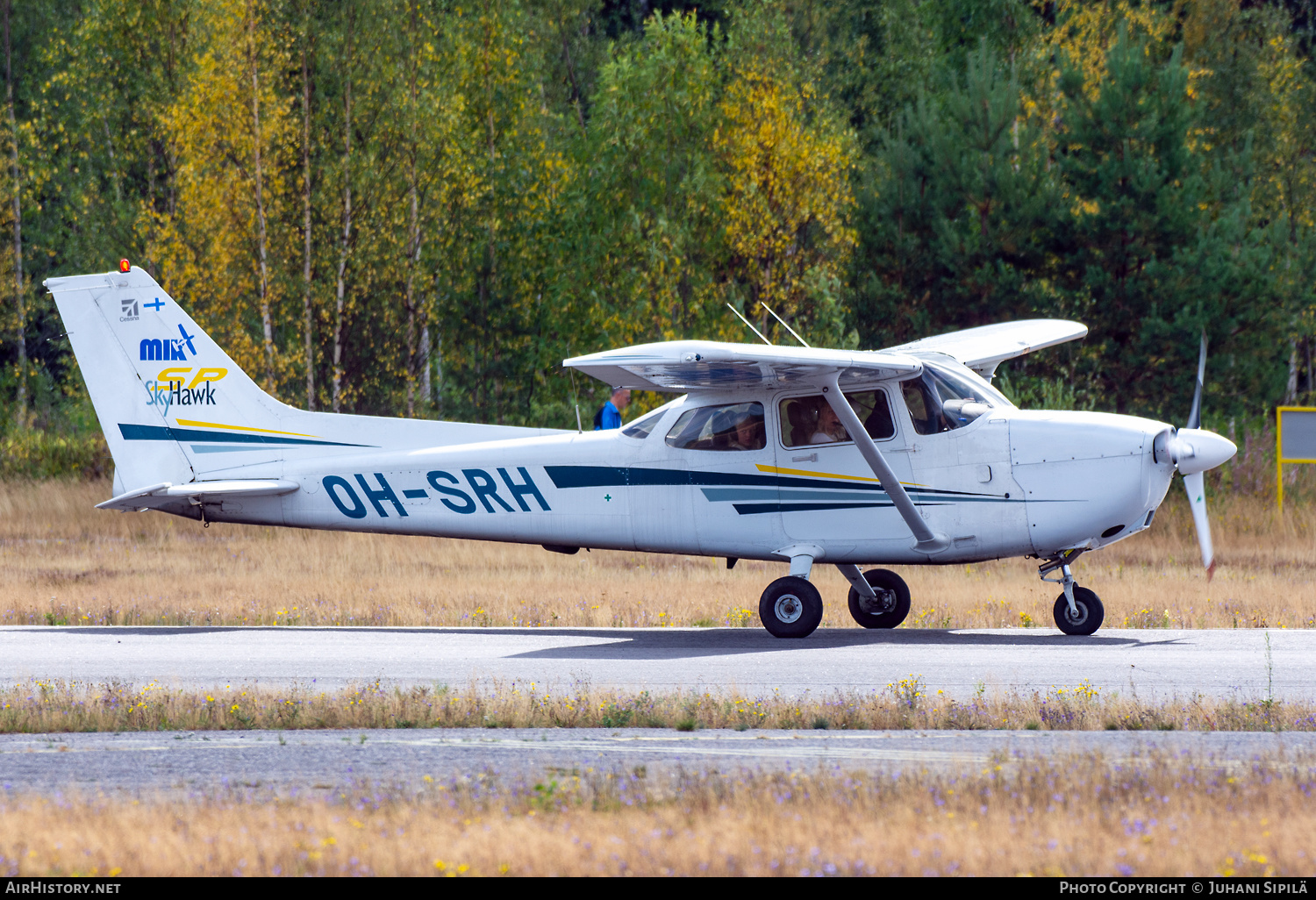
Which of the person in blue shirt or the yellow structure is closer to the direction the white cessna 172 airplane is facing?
the yellow structure

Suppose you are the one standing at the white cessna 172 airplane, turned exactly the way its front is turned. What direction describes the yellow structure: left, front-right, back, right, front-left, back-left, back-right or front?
front-left

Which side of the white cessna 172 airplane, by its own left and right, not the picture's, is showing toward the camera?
right

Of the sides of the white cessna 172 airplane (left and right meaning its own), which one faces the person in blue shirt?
left
